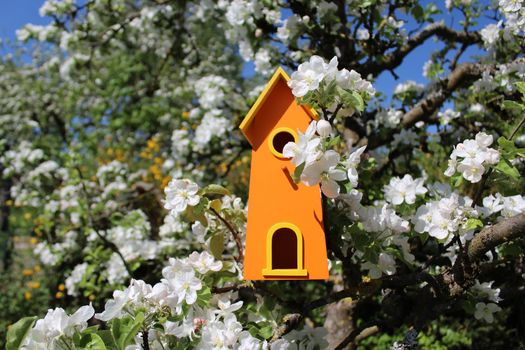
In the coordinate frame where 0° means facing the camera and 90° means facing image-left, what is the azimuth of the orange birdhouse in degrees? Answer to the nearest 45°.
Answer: approximately 0°

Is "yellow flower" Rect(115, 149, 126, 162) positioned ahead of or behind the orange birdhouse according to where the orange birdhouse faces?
behind
